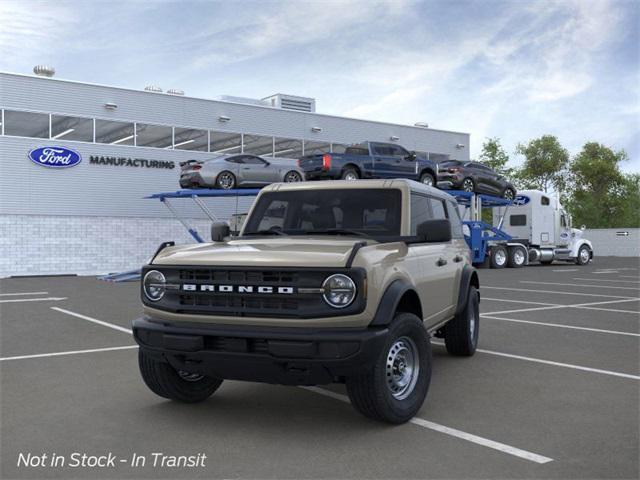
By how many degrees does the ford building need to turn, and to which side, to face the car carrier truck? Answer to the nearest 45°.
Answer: approximately 45° to its left

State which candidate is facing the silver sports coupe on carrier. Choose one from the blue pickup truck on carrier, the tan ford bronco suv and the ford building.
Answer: the ford building

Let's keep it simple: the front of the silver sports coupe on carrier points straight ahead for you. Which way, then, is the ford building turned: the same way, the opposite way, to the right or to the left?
to the right

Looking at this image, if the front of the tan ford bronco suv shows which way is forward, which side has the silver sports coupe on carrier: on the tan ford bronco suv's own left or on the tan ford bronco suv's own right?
on the tan ford bronco suv's own right

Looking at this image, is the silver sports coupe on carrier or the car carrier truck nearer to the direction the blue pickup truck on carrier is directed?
the car carrier truck

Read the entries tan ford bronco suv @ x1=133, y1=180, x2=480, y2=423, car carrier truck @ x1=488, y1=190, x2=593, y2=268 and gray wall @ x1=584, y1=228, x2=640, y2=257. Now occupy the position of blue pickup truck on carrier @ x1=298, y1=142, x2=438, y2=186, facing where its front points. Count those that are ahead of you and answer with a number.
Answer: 2

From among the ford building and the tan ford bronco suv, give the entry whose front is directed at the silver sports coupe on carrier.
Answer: the ford building

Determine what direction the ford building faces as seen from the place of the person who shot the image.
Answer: facing the viewer and to the right of the viewer

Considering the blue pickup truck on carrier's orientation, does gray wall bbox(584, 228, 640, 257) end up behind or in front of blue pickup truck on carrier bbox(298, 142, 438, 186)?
in front

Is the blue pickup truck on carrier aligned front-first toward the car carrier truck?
yes

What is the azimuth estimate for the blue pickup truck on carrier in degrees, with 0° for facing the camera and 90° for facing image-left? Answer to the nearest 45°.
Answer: approximately 225°

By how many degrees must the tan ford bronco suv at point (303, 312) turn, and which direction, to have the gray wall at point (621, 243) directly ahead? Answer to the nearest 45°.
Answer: approximately 180°

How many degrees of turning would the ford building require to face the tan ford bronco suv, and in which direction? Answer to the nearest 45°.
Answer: approximately 45° to its right
